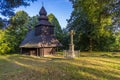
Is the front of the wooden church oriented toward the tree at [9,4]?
no
